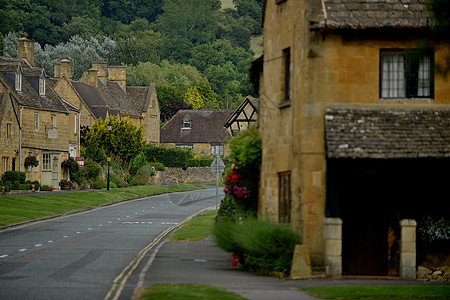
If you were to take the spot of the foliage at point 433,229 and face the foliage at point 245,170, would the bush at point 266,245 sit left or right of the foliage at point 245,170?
left

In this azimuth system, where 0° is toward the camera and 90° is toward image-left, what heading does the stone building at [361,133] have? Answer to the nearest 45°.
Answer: approximately 0°
